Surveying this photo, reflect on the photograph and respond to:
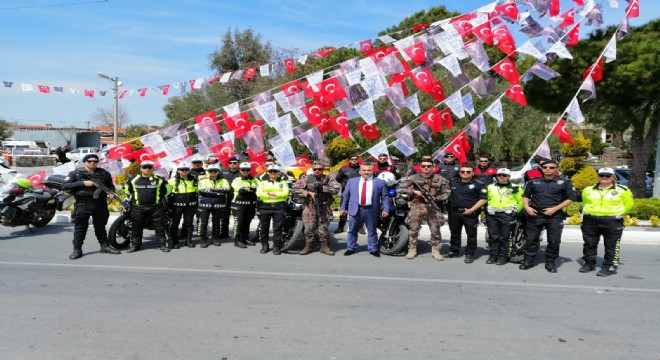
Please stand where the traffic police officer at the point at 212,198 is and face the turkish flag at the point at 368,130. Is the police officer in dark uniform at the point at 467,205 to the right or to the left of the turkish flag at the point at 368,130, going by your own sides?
right

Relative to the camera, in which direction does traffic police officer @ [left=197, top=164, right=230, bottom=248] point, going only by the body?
toward the camera

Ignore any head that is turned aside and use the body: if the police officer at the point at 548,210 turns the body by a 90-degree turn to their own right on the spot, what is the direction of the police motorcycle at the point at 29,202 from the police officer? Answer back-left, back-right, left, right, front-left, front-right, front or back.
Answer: front

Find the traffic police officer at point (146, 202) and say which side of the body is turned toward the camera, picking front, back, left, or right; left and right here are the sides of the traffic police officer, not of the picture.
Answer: front

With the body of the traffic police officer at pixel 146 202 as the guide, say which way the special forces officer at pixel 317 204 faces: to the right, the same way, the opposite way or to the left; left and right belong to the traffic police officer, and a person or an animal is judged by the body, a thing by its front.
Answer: the same way

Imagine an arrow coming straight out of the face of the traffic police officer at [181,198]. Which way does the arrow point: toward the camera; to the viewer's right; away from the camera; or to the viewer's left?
toward the camera

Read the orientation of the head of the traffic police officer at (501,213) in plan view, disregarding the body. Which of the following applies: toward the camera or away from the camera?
toward the camera

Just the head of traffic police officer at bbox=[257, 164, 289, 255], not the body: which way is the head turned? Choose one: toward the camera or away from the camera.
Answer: toward the camera

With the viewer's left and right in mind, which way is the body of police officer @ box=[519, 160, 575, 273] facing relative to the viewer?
facing the viewer

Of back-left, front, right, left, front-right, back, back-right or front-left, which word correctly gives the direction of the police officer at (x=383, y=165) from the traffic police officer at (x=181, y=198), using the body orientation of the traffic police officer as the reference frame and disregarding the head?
left

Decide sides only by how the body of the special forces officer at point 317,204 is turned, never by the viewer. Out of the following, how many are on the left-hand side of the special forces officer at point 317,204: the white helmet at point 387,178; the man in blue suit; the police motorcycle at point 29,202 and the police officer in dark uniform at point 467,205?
3

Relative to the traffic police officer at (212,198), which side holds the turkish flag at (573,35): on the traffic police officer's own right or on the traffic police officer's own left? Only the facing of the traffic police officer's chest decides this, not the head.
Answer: on the traffic police officer's own left

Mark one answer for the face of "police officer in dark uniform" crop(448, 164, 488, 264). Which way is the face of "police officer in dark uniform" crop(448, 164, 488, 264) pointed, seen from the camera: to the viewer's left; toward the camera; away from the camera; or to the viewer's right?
toward the camera

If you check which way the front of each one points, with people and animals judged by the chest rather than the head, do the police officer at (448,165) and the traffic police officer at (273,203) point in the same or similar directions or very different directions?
same or similar directions

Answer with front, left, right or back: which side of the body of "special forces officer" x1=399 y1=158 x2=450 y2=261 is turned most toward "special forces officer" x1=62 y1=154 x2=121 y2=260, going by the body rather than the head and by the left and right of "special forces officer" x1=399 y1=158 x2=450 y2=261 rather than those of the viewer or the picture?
right

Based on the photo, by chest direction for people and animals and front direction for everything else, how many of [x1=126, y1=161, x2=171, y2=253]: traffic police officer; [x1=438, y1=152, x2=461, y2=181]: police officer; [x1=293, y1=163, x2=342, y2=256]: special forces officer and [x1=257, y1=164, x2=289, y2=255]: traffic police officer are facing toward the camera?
4
